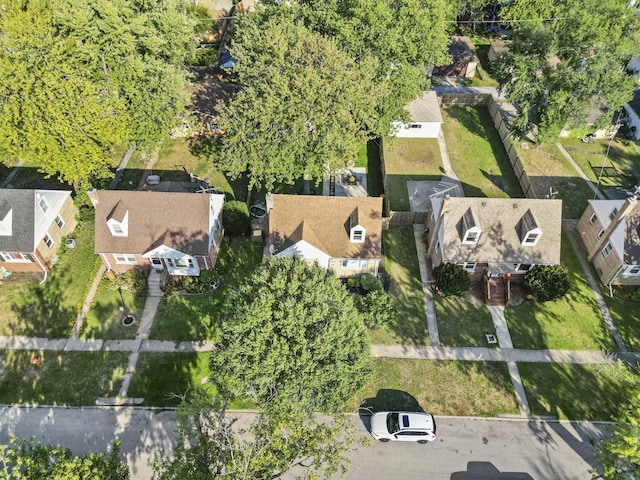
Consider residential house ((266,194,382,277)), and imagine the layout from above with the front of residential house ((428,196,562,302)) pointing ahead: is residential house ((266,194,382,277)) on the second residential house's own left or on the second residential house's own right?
on the second residential house's own right

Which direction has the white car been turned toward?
to the viewer's left

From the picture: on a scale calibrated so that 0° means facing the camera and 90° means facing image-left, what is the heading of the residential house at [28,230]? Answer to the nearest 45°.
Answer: approximately 0°

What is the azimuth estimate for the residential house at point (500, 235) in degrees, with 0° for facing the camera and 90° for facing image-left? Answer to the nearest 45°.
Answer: approximately 0°

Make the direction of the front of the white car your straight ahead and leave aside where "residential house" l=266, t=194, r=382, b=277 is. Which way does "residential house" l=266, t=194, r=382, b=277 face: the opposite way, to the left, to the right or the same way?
to the left

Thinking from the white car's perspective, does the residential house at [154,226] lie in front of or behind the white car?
in front

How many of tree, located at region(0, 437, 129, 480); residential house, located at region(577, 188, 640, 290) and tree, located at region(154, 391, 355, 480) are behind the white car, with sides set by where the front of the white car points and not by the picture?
1
